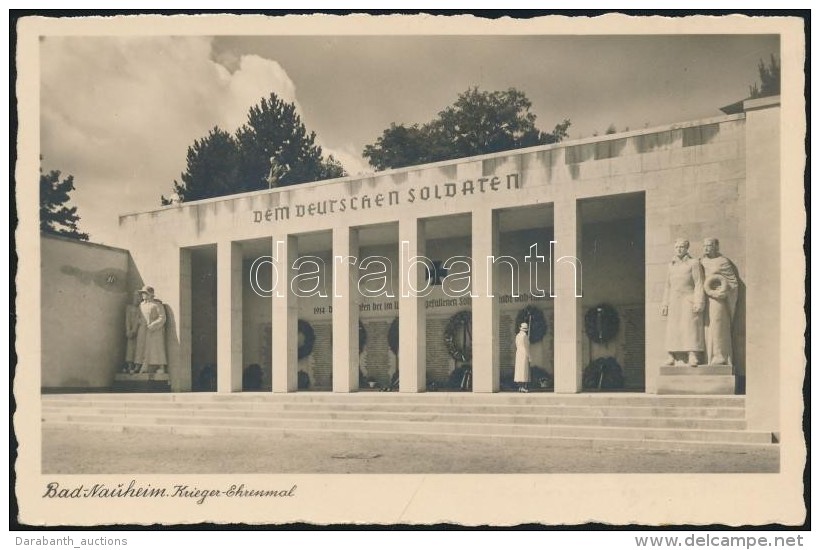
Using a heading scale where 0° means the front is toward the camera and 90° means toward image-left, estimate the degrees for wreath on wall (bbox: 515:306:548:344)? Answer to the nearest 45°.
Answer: approximately 0°

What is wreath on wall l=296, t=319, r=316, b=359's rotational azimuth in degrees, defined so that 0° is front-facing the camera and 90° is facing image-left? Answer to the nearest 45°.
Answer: approximately 0°

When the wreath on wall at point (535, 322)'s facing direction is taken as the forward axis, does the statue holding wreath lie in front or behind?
in front
